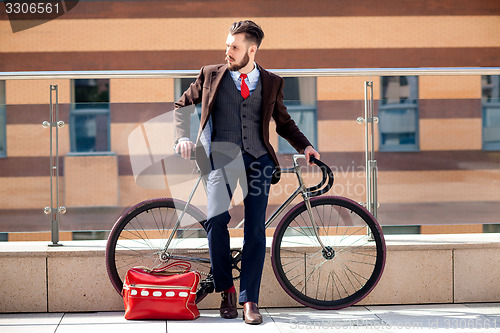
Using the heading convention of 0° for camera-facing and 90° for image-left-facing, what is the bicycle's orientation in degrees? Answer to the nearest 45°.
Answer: approximately 270°

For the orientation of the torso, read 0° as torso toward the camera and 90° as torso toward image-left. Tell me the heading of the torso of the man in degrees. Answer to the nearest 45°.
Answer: approximately 0°
